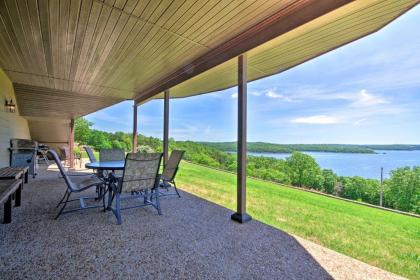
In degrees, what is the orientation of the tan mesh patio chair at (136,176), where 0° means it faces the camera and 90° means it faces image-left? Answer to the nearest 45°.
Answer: approximately 135°

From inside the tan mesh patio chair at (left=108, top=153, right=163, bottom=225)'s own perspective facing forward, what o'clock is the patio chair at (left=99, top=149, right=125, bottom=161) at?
The patio chair is roughly at 1 o'clock from the tan mesh patio chair.

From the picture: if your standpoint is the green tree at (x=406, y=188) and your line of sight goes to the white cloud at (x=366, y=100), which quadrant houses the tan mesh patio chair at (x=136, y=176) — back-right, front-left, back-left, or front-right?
back-left

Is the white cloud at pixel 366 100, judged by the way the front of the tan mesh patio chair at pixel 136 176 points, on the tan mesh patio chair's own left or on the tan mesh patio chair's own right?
on the tan mesh patio chair's own right

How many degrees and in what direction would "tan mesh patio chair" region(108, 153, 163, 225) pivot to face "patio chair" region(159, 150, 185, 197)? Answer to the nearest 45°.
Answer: approximately 90° to its right

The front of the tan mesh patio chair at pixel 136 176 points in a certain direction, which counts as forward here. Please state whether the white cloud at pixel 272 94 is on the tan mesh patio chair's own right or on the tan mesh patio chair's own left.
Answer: on the tan mesh patio chair's own right
